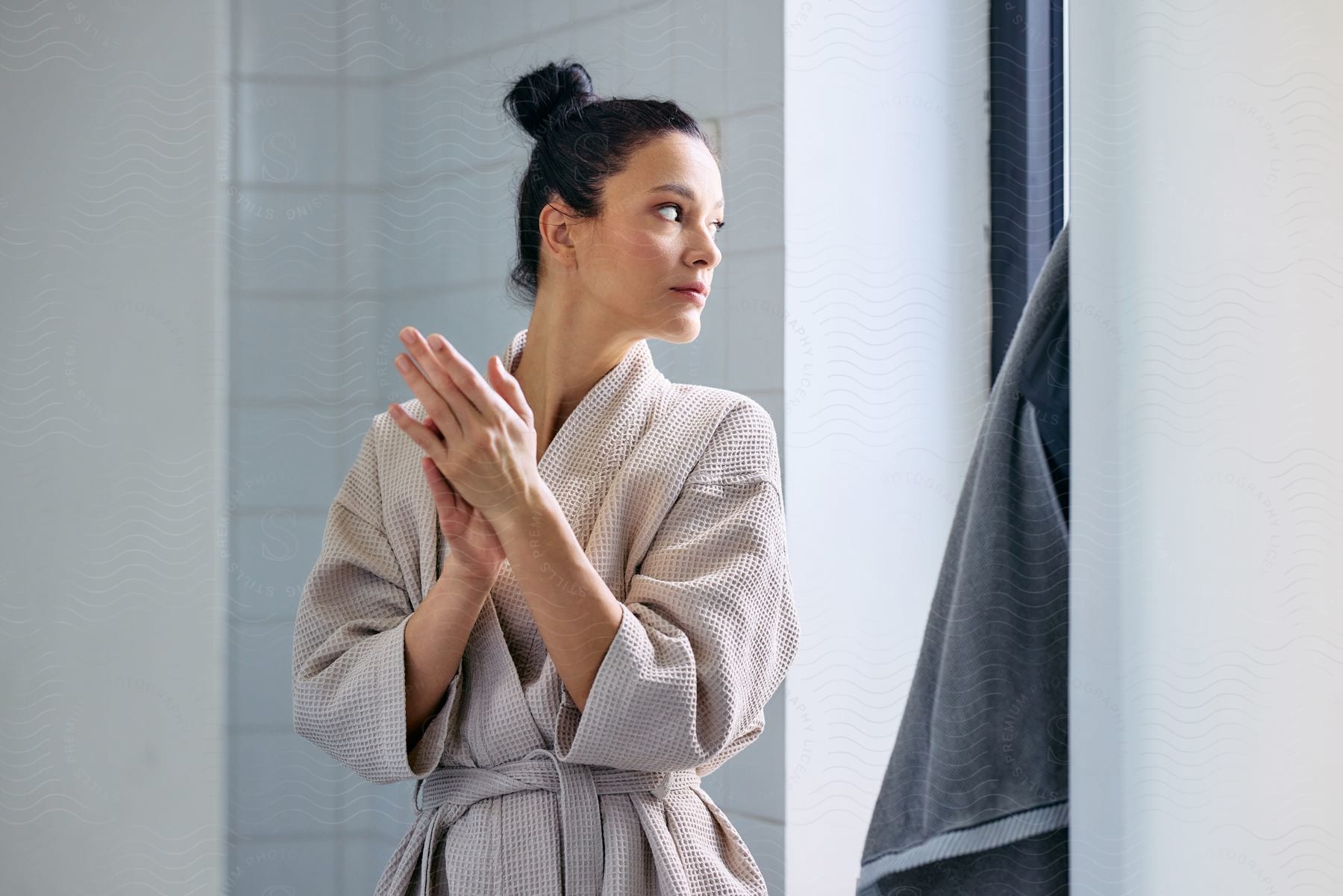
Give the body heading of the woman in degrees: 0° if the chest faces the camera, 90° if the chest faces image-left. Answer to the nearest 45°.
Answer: approximately 0°

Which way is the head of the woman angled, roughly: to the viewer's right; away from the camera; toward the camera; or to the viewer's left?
to the viewer's right
